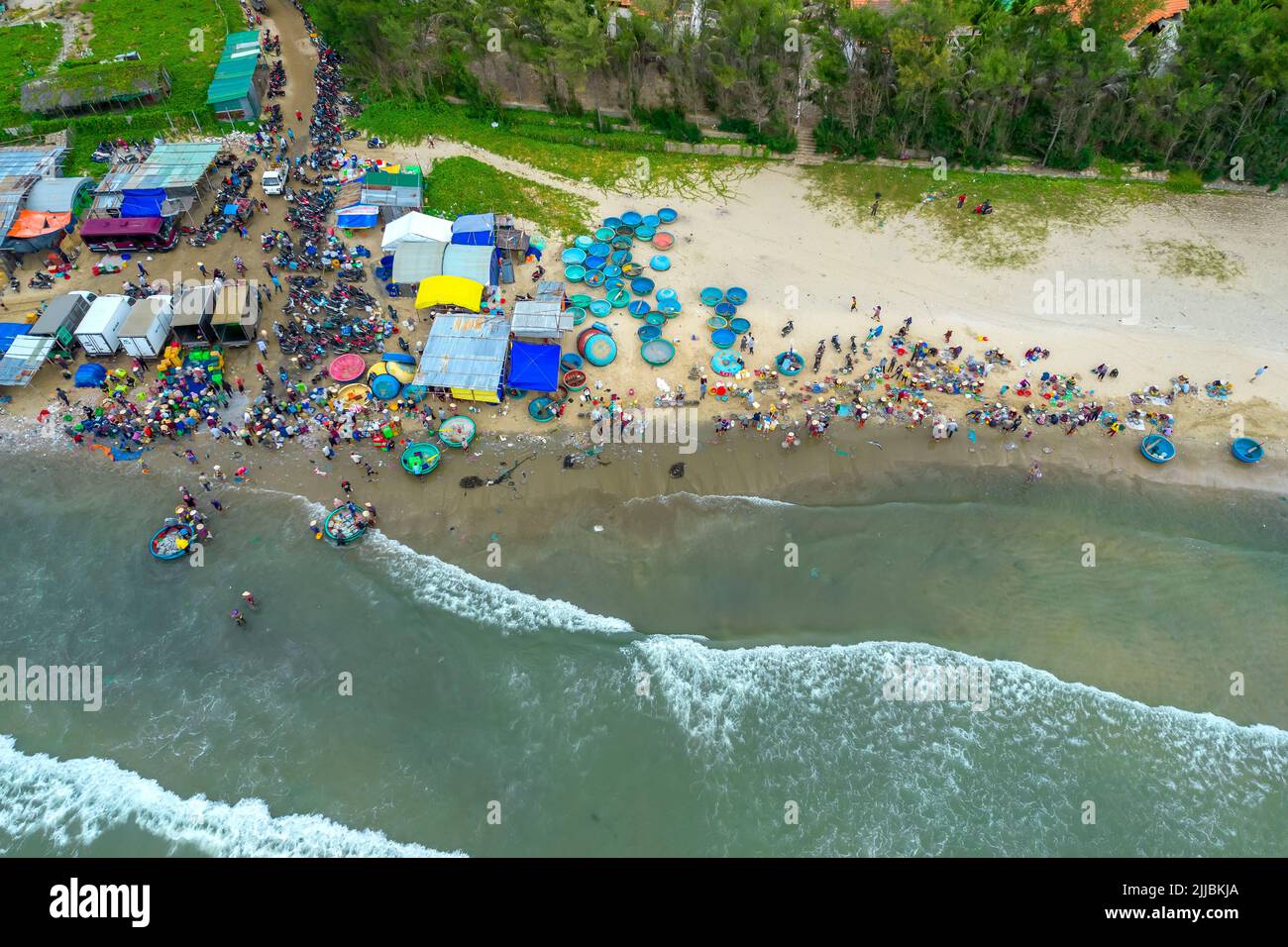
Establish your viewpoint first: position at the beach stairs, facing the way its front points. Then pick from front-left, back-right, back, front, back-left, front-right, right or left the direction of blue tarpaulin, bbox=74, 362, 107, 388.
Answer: front-right

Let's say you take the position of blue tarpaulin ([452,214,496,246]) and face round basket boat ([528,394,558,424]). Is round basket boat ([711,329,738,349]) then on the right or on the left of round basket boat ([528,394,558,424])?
left

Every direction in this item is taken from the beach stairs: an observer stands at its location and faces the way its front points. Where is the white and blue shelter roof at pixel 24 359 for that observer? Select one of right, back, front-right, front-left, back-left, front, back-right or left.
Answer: front-right

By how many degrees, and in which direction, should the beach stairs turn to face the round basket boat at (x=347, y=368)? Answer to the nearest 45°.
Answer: approximately 45° to its right

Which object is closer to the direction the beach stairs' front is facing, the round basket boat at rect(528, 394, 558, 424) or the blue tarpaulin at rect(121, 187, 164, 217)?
the round basket boat

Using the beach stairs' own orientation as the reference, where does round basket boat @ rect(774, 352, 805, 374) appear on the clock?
The round basket boat is roughly at 12 o'clock from the beach stairs.

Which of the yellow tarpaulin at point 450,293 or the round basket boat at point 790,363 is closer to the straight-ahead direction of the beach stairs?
the round basket boat

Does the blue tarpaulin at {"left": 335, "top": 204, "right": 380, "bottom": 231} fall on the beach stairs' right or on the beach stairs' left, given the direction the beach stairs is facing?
on its right

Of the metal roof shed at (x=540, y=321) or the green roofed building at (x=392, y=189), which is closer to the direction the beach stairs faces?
the metal roof shed

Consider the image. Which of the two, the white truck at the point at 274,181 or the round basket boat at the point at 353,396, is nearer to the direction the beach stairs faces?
the round basket boat

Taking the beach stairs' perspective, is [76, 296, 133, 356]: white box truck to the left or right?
on its right

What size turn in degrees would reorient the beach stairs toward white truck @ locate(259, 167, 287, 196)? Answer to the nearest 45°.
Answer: approximately 90° to its right

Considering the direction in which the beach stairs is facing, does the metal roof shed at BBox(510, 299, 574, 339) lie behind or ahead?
ahead

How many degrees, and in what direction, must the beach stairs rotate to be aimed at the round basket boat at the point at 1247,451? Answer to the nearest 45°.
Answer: approximately 45° to its left

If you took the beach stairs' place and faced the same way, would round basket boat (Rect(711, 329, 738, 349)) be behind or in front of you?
in front

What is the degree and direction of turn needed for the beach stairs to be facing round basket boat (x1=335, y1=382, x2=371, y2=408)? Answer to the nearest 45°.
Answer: approximately 45° to its right

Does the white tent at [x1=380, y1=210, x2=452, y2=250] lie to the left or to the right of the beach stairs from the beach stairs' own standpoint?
on its right

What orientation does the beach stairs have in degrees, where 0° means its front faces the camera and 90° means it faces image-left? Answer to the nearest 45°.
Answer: approximately 0°

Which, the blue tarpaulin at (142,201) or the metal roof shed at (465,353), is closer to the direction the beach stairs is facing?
the metal roof shed
